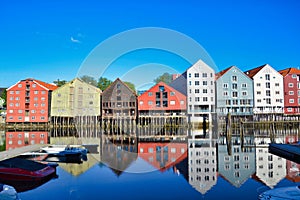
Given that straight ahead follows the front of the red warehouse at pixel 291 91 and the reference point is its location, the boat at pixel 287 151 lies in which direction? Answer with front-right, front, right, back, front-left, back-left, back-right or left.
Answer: front

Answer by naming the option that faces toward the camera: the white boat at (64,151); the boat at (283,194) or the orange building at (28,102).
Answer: the orange building

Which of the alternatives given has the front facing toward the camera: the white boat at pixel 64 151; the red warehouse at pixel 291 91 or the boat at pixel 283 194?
the red warehouse

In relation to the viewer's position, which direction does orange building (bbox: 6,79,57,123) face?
facing the viewer

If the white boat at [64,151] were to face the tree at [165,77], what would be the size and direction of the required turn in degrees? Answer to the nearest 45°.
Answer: approximately 90° to its right

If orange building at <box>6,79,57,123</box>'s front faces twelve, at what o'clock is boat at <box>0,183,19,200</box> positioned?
The boat is roughly at 12 o'clock from the orange building.

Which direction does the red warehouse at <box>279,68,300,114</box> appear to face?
toward the camera

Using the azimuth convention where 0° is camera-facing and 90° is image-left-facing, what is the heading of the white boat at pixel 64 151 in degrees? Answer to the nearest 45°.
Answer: approximately 90°

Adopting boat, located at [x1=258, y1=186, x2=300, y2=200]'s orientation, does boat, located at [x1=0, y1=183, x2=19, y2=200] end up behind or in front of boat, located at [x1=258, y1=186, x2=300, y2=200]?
in front

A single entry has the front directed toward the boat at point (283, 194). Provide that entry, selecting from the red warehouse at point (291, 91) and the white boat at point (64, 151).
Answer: the red warehouse

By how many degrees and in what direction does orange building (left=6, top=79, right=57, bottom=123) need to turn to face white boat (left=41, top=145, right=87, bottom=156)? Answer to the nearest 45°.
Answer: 0° — it already faces it

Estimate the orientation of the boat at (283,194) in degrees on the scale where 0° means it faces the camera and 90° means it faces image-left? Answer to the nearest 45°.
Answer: approximately 90°

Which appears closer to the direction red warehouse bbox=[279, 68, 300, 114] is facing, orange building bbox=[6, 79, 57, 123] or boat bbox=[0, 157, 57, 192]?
the boat
